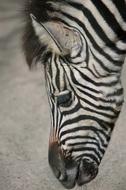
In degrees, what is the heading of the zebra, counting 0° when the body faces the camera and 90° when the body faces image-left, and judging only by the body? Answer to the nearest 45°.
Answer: approximately 90°
